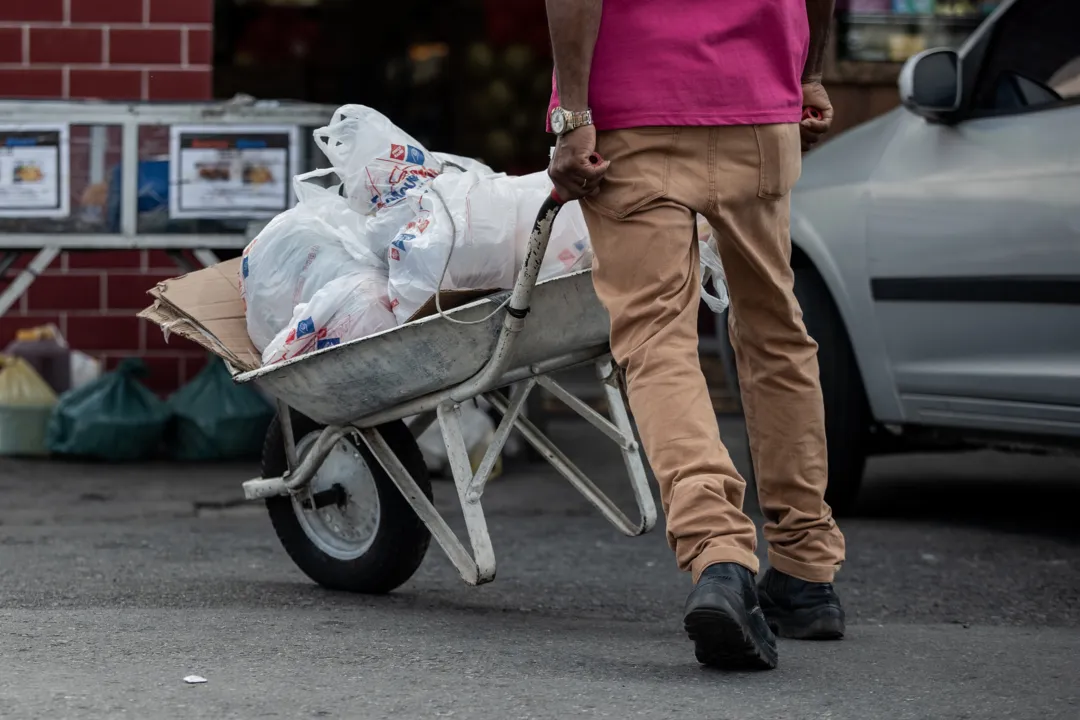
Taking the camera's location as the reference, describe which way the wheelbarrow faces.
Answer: facing away from the viewer and to the left of the viewer

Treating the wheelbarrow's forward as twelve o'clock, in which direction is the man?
The man is roughly at 6 o'clock from the wheelbarrow.

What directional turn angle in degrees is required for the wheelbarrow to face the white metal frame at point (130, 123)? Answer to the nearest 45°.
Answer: approximately 45° to its right

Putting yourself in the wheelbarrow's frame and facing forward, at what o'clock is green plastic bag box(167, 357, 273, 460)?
The green plastic bag is roughly at 1 o'clock from the wheelbarrow.

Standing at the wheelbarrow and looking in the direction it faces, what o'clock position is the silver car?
The silver car is roughly at 3 o'clock from the wheelbarrow.

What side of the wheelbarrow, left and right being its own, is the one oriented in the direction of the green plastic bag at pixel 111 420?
front

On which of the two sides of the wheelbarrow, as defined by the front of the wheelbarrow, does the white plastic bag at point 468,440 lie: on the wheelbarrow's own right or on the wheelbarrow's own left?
on the wheelbarrow's own right
